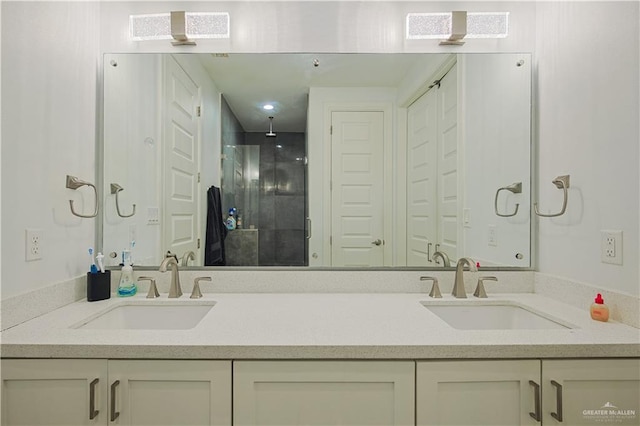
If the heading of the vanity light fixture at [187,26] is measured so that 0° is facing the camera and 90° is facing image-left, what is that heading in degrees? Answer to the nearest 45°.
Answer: approximately 0°

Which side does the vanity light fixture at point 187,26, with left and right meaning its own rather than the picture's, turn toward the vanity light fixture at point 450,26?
left
